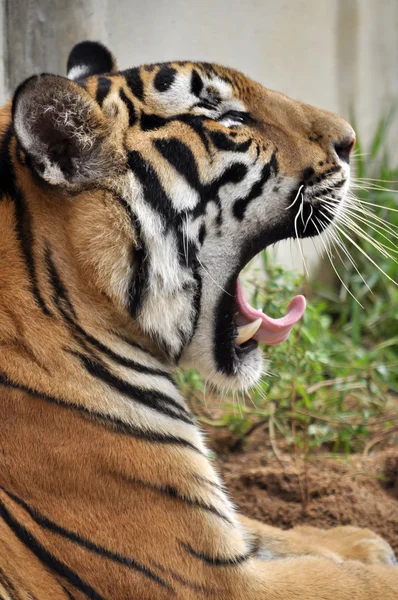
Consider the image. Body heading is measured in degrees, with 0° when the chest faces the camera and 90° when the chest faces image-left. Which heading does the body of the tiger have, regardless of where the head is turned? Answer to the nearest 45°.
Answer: approximately 270°
